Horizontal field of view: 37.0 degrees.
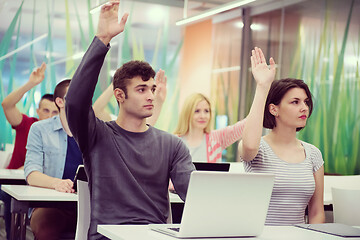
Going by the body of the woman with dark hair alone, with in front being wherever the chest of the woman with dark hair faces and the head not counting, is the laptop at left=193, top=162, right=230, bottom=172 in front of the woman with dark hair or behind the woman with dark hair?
behind

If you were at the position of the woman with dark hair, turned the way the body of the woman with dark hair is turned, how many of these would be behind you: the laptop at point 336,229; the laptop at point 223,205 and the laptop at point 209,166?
1

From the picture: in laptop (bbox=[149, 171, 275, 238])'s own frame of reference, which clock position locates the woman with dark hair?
The woman with dark hair is roughly at 2 o'clock from the laptop.

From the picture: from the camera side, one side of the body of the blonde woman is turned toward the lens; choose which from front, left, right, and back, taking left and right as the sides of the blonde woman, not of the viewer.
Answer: front

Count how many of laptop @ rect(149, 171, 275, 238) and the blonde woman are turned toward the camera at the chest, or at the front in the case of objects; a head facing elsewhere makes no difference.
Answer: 1

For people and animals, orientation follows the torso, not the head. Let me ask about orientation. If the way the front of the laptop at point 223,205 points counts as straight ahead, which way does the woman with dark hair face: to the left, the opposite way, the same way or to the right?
the opposite way

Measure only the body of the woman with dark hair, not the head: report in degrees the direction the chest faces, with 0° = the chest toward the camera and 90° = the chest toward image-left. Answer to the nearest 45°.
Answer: approximately 315°

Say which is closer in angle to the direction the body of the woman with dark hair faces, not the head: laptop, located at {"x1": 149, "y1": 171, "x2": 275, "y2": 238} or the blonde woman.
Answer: the laptop

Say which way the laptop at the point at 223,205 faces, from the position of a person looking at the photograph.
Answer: facing away from the viewer and to the left of the viewer

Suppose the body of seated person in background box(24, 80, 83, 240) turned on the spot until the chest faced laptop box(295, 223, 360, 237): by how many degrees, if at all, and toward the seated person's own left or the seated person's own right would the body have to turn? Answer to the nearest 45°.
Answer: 0° — they already face it
